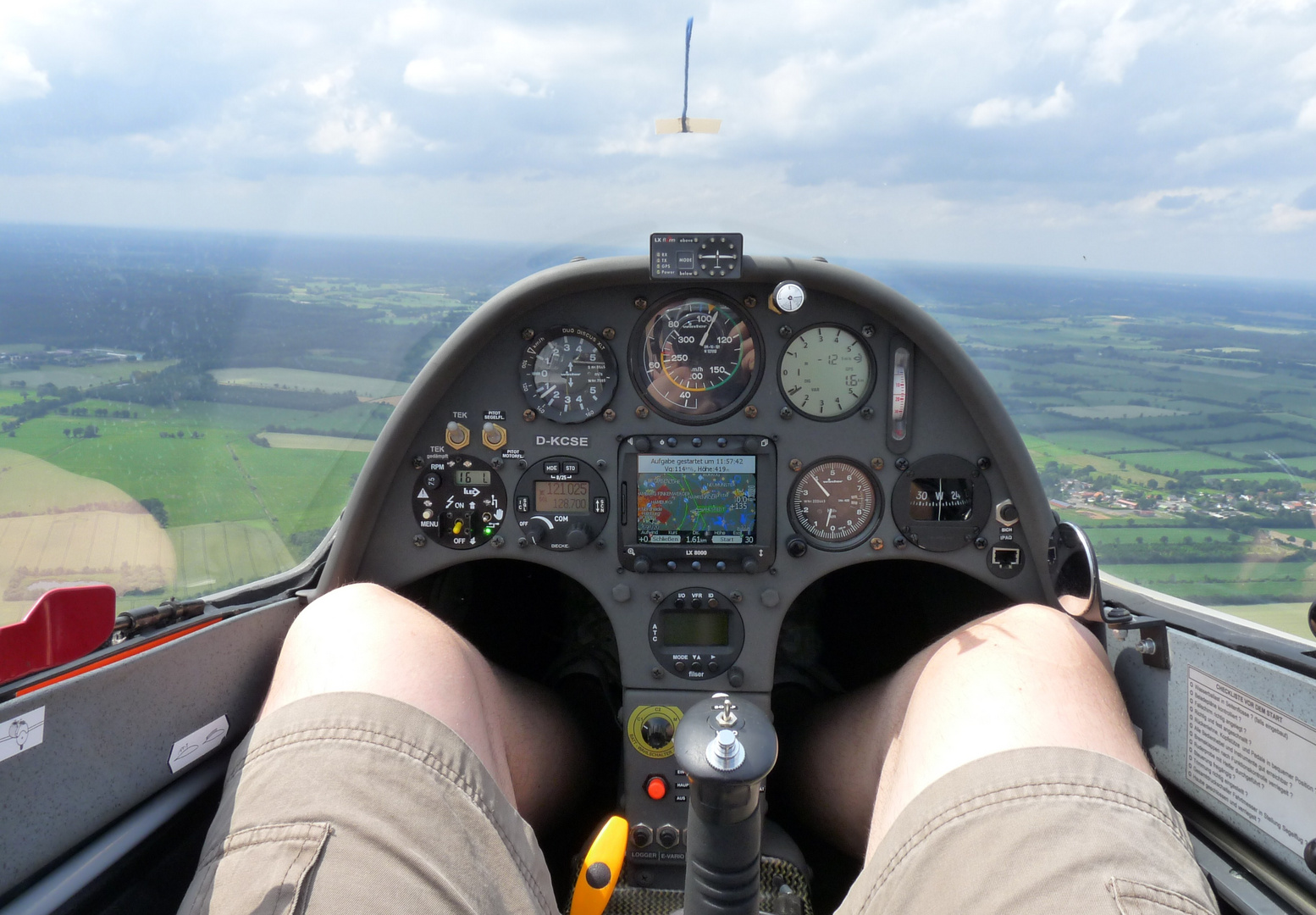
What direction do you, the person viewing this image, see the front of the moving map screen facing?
facing the viewer

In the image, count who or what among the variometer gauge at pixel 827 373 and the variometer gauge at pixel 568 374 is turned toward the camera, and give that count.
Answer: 2

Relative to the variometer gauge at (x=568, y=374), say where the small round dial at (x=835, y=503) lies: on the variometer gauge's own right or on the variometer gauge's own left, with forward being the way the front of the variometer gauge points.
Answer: on the variometer gauge's own left

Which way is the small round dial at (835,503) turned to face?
toward the camera

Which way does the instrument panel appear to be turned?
toward the camera

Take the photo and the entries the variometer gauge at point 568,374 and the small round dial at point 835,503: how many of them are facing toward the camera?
2

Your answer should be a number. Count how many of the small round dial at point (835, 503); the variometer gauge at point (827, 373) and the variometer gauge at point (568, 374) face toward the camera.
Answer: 3

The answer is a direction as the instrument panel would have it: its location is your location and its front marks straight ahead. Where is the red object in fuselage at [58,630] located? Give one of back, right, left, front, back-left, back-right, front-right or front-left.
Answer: front-right

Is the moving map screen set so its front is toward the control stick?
yes

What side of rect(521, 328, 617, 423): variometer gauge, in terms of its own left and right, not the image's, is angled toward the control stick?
front

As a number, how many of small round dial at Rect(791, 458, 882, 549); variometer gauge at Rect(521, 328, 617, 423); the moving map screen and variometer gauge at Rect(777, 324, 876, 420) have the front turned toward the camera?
4

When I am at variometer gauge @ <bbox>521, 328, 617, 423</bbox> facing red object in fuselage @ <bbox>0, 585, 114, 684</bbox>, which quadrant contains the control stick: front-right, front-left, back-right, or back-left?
front-left

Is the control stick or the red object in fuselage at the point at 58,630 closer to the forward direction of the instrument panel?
the control stick

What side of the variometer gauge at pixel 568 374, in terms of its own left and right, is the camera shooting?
front
